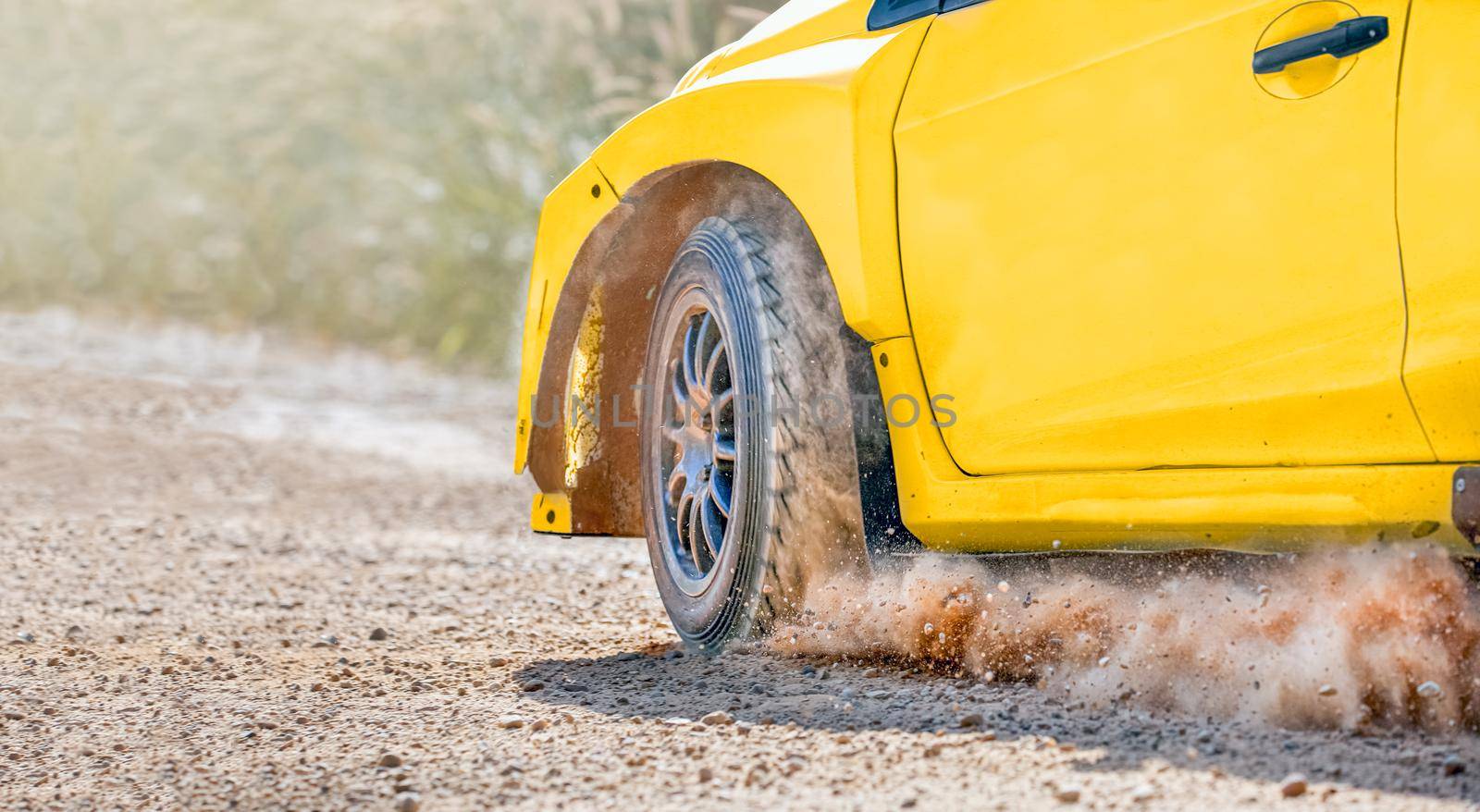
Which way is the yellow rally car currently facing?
to the viewer's left
